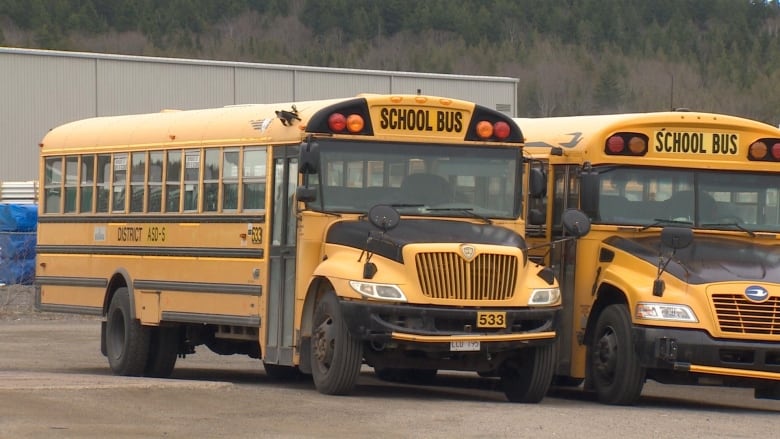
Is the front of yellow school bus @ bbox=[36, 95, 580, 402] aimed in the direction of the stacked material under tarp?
no

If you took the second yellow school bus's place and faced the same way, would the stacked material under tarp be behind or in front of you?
behind

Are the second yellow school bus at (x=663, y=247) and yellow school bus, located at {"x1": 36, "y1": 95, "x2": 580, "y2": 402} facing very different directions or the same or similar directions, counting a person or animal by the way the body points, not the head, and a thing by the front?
same or similar directions

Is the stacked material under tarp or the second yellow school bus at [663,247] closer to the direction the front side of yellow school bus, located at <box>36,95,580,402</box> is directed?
the second yellow school bus

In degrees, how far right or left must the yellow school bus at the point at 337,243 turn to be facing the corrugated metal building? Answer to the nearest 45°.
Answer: approximately 135° to its left

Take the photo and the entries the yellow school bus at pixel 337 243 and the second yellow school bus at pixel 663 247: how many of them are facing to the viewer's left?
0

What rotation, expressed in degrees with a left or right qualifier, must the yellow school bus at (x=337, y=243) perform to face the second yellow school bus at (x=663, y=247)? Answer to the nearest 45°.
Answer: approximately 45° to its left

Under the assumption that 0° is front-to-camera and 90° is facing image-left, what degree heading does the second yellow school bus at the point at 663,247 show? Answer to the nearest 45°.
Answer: approximately 315°

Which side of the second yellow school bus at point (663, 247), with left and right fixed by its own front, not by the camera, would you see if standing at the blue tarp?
back

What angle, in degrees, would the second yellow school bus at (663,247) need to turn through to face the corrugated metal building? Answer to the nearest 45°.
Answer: approximately 180°

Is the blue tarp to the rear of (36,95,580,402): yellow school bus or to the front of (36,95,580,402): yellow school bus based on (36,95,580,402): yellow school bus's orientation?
to the rear
